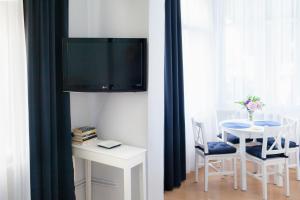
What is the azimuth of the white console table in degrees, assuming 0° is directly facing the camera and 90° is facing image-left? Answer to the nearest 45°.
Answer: approximately 45°

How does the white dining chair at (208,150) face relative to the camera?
to the viewer's right

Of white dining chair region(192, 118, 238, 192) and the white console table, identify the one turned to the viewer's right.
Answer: the white dining chair

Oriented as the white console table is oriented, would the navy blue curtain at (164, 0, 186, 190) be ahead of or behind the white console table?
behind

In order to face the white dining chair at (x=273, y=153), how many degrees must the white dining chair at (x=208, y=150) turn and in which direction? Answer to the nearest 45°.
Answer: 0° — it already faces it

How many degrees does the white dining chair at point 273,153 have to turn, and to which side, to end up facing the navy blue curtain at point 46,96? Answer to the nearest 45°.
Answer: approximately 90° to its left

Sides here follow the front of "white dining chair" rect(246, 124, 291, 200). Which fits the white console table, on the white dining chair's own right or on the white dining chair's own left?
on the white dining chair's own left

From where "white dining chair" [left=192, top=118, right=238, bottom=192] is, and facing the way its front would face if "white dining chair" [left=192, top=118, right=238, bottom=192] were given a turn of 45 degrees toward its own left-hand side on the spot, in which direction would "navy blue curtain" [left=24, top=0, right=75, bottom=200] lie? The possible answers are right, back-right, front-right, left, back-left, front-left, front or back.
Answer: back

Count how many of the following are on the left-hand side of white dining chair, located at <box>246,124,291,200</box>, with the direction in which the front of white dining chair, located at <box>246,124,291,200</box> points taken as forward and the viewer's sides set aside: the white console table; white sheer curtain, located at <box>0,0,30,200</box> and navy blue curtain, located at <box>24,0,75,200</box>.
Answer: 3

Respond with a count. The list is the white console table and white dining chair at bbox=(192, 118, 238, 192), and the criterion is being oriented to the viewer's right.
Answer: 1

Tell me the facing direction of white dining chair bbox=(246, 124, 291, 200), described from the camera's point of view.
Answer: facing away from the viewer and to the left of the viewer
